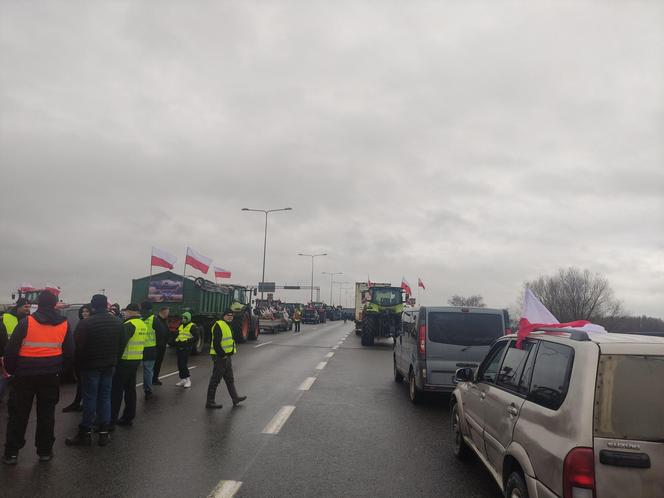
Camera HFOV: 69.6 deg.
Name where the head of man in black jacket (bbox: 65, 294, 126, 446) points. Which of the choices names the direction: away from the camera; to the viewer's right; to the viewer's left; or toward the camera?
away from the camera

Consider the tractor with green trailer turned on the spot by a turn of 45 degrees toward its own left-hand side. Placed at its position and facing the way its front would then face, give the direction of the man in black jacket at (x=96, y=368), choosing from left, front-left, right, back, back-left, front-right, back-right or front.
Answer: back

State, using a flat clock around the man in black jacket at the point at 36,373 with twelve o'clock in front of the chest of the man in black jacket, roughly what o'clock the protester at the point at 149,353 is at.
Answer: The protester is roughly at 1 o'clock from the man in black jacket.

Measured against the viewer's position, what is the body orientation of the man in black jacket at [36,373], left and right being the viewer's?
facing away from the viewer

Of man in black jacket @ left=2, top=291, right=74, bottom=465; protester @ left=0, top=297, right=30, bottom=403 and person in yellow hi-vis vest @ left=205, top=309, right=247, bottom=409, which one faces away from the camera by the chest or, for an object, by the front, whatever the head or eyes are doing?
the man in black jacket

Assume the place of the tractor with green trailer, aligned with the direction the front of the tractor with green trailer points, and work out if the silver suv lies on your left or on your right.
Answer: on your right

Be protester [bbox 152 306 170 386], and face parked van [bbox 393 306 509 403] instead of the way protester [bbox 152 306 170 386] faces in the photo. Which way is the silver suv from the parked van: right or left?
right

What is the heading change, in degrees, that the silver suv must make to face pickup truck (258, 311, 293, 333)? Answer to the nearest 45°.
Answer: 0° — it already faces it

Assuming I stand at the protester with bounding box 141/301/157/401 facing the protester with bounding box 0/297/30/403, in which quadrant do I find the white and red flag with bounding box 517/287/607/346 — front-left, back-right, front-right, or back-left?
back-left

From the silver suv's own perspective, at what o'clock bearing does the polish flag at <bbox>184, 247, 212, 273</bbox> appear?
The polish flag is roughly at 12 o'clock from the silver suv.

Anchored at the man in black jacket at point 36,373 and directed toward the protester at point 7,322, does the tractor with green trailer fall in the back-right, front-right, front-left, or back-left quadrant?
front-right
